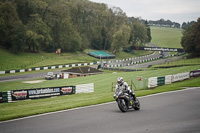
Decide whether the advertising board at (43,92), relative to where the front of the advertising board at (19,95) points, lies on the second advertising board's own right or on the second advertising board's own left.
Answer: on the second advertising board's own left

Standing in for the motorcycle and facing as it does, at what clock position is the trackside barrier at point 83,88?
The trackside barrier is roughly at 4 o'clock from the motorcycle.

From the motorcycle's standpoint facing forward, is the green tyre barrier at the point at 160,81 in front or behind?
behind

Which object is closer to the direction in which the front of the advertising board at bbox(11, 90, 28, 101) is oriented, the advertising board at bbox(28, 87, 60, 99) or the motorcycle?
the motorcycle

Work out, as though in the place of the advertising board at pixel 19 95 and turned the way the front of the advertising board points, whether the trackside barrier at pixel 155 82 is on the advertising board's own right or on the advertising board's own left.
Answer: on the advertising board's own left

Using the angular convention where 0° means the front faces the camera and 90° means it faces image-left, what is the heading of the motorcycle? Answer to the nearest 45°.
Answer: approximately 45°

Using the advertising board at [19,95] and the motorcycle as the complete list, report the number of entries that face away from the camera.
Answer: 0

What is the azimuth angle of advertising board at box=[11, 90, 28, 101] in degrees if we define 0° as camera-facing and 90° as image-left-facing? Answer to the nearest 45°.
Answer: approximately 0°

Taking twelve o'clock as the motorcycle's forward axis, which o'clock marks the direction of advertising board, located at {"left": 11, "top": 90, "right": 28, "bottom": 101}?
The advertising board is roughly at 3 o'clock from the motorcycle.

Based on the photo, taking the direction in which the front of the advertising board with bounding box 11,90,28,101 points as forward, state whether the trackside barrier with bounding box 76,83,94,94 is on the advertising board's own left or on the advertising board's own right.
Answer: on the advertising board's own left
